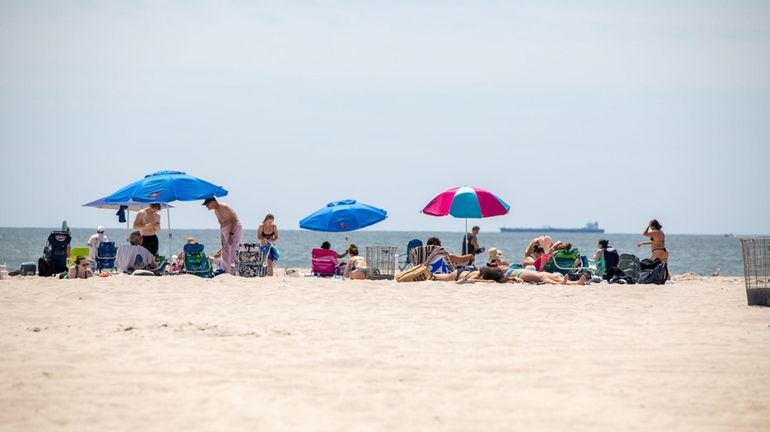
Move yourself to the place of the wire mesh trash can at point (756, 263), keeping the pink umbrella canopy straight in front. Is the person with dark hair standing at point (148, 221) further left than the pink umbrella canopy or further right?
left
